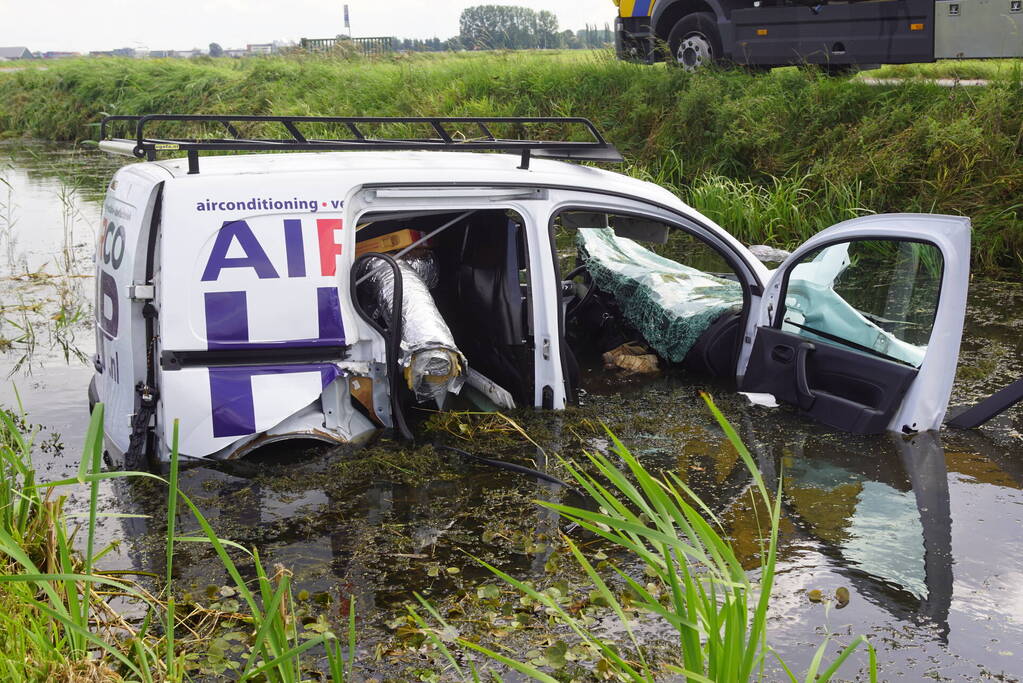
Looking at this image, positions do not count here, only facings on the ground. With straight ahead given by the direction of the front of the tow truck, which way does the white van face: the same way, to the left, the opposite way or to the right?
the opposite way

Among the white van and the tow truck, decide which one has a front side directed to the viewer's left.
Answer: the tow truck

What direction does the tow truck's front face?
to the viewer's left

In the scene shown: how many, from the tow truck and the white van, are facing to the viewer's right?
1

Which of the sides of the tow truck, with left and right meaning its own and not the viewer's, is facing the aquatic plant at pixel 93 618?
left

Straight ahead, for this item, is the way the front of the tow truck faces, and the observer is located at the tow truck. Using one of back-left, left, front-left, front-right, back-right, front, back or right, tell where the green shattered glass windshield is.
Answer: left

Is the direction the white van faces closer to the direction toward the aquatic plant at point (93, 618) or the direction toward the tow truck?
the tow truck

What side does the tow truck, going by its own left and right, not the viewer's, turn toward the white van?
left

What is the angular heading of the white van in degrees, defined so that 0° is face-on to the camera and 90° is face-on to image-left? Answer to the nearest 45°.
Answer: approximately 270°
